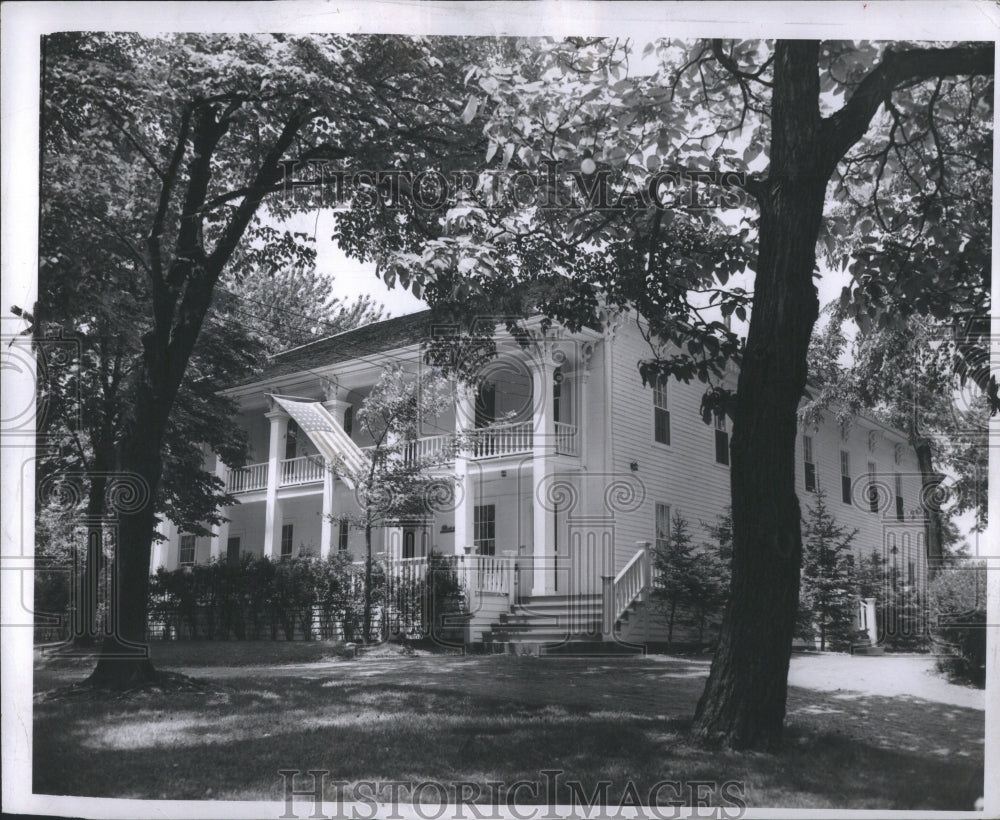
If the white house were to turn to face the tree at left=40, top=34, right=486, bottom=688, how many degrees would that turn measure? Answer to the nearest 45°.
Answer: approximately 45° to its right

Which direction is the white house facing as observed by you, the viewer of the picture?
facing the viewer and to the left of the viewer

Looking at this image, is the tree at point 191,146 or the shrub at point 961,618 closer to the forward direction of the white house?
the tree

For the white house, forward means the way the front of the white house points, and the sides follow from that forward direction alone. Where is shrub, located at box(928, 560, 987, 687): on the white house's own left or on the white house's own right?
on the white house's own left

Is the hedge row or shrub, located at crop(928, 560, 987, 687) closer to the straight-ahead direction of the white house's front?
the hedge row
